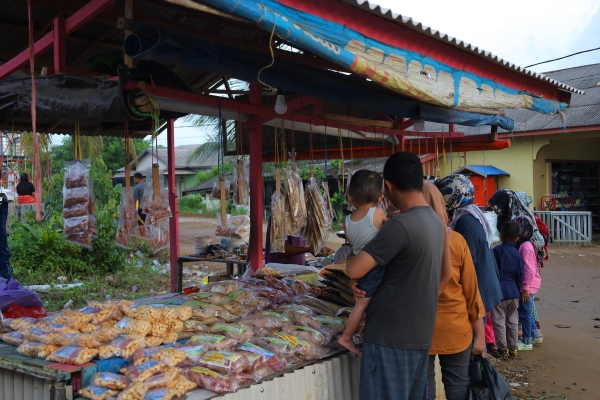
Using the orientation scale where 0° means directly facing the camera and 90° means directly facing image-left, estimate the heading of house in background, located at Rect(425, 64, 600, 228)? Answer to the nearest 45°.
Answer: approximately 0°

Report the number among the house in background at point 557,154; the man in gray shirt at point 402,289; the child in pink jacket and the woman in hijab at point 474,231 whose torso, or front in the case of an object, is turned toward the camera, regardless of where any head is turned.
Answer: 1

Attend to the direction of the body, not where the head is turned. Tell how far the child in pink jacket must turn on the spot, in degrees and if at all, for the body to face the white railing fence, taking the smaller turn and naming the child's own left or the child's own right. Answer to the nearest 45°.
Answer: approximately 45° to the child's own right

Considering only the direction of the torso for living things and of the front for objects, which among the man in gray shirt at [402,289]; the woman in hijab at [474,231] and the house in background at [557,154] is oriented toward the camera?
the house in background

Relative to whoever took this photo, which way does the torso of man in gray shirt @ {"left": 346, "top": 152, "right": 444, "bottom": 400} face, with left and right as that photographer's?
facing away from the viewer and to the left of the viewer

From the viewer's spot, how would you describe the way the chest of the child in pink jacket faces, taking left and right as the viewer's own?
facing away from the viewer and to the left of the viewer

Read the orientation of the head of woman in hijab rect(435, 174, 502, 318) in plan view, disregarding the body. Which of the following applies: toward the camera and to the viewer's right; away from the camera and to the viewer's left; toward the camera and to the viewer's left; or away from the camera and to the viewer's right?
away from the camera and to the viewer's left

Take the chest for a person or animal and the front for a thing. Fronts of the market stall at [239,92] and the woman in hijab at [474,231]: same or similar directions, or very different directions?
very different directions

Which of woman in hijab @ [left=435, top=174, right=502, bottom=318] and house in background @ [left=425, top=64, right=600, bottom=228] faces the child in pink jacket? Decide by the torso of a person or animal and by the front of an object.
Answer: the house in background

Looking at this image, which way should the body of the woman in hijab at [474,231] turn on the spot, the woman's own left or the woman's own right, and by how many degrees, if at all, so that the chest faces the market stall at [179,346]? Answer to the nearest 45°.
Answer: approximately 45° to the woman's own left

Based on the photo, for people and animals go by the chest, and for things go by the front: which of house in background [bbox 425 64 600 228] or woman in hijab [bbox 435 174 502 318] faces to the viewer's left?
the woman in hijab

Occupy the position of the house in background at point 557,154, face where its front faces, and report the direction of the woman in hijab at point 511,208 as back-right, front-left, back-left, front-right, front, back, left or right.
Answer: front

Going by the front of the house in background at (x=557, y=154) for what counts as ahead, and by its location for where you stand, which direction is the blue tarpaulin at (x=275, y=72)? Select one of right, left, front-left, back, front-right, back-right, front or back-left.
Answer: front

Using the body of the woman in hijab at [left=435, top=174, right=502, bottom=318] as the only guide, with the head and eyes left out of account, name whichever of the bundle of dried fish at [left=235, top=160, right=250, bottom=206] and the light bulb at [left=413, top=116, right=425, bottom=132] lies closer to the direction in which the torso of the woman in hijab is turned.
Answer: the bundle of dried fish

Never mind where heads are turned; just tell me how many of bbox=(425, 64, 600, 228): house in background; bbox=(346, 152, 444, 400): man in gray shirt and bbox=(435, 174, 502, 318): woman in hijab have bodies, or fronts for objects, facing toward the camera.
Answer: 1
